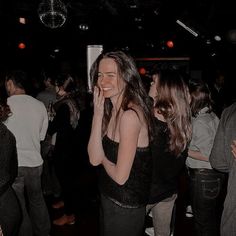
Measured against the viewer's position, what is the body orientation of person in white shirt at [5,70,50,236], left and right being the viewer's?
facing away from the viewer and to the left of the viewer

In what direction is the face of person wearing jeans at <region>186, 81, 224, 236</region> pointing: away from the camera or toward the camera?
away from the camera

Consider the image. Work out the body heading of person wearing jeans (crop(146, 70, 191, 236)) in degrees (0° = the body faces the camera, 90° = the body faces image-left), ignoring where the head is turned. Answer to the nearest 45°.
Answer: approximately 90°

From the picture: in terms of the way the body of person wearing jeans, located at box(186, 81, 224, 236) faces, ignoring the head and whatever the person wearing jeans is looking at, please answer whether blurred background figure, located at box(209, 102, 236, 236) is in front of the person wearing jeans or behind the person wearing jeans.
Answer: behind
